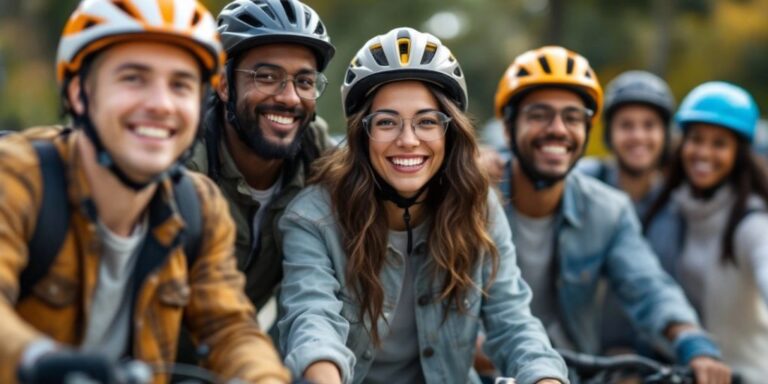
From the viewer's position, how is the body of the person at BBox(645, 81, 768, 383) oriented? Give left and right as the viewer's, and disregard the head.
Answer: facing the viewer and to the left of the viewer

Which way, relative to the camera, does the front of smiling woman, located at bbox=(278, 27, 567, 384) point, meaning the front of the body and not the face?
toward the camera

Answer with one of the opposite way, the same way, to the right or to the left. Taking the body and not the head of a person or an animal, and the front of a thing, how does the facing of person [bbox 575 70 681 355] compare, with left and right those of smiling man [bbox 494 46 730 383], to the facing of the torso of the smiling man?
the same way

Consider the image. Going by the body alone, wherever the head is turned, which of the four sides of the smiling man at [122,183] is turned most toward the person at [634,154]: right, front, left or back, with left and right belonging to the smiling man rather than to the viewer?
left

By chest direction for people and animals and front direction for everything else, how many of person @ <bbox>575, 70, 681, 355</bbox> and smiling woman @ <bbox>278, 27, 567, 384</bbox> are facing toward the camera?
2

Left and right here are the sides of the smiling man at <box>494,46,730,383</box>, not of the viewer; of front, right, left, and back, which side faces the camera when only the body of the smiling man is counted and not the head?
front

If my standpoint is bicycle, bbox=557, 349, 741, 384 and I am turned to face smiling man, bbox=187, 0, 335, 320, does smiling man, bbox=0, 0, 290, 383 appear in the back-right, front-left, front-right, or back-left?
front-left

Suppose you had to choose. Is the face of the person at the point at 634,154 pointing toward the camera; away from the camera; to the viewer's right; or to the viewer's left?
toward the camera

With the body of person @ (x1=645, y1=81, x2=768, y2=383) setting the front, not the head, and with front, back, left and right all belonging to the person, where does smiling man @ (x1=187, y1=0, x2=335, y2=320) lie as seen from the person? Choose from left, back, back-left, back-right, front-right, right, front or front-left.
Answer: front

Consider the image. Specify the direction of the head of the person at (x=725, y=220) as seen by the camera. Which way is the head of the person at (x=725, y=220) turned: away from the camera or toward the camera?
toward the camera

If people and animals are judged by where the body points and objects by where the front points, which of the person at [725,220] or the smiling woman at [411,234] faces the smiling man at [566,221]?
the person

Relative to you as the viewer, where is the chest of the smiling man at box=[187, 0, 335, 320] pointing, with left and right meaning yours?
facing the viewer and to the right of the viewer

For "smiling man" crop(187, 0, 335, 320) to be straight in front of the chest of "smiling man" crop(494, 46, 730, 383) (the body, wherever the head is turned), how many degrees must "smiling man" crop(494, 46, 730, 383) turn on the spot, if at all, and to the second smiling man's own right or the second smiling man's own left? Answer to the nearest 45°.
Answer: approximately 45° to the second smiling man's own right

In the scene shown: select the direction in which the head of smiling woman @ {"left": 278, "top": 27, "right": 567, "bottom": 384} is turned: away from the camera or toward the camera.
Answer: toward the camera
